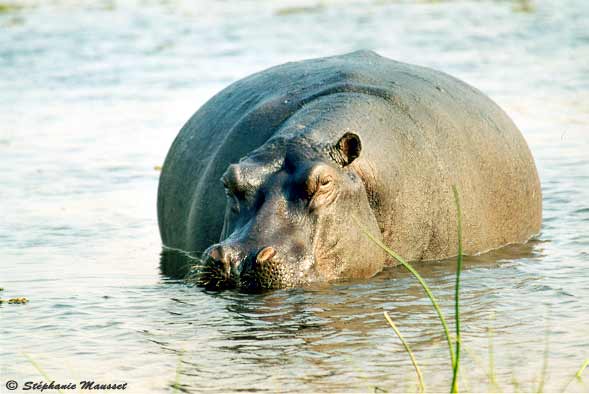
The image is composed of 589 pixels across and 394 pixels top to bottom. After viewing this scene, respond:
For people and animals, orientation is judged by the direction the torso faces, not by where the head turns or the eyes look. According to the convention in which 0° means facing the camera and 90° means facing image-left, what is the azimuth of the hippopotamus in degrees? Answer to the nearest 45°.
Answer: approximately 45°
